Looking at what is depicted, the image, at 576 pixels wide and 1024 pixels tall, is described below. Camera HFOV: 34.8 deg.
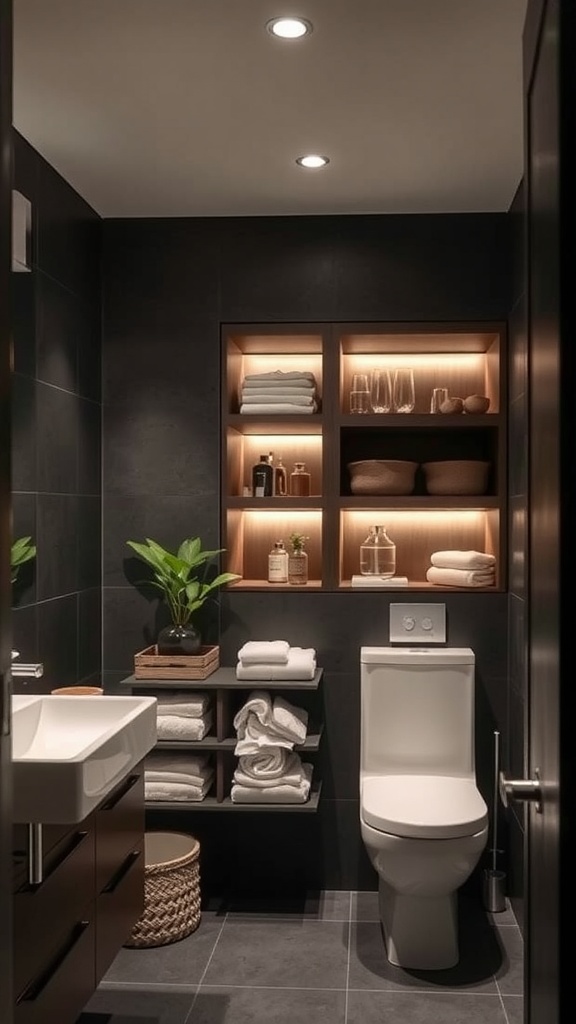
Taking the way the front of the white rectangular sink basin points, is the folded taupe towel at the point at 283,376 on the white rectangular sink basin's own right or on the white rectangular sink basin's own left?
on the white rectangular sink basin's own left

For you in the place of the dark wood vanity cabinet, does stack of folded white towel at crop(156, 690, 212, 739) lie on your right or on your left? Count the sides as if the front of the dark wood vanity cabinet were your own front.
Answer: on your left

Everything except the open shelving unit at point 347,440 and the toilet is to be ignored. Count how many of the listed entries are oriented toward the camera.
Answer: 2

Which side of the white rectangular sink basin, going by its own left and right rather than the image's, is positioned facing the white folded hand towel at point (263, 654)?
left

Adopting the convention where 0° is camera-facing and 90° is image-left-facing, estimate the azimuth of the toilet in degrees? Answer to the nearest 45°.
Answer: approximately 0°

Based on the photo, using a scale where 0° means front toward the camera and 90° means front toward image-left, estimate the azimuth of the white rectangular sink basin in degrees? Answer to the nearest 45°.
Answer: approximately 315°
